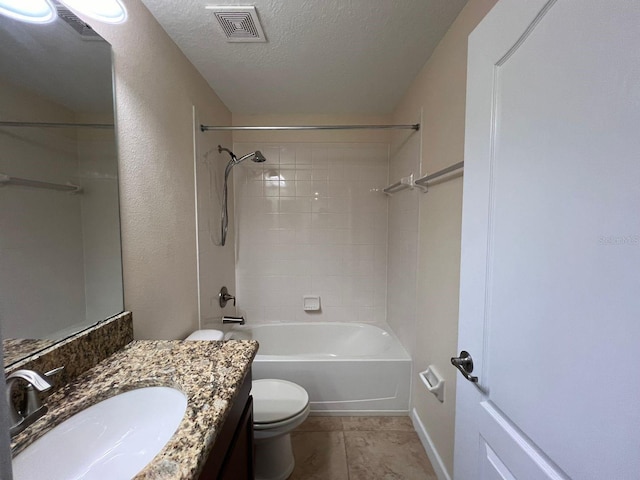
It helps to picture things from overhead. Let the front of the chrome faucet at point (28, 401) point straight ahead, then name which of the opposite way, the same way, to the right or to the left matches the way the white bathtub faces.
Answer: to the right

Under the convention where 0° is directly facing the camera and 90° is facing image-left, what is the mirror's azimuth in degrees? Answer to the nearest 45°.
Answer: approximately 315°

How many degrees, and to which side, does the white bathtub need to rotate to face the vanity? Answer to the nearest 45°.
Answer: approximately 45° to its right

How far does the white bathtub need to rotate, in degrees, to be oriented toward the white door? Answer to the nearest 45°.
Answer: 0° — it already faces it

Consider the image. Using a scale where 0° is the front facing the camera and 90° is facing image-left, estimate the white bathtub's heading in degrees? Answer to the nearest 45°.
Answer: approximately 0°

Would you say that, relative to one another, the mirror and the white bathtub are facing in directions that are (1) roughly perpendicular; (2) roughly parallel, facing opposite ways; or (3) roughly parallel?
roughly perpendicular

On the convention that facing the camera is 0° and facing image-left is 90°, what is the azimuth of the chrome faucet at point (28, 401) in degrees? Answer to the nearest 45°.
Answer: approximately 315°

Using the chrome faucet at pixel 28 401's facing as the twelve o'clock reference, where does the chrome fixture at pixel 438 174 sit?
The chrome fixture is roughly at 11 o'clock from the chrome faucet.
